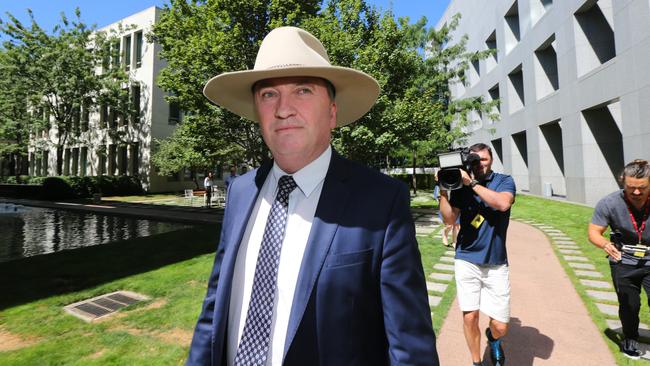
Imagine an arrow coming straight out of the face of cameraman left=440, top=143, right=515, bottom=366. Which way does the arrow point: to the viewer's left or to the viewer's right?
to the viewer's left

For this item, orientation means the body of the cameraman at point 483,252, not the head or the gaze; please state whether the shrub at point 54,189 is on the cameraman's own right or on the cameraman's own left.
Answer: on the cameraman's own right

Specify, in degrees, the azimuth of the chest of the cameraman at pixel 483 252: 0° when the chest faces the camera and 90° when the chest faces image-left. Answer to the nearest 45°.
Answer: approximately 45°

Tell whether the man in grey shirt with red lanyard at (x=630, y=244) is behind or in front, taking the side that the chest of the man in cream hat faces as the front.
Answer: behind

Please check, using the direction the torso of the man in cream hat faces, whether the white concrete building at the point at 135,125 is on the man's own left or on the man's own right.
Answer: on the man's own right

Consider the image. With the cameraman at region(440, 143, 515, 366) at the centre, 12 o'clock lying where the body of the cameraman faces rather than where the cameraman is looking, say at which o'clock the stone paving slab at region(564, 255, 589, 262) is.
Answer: The stone paving slab is roughly at 7 o'clock from the cameraman.

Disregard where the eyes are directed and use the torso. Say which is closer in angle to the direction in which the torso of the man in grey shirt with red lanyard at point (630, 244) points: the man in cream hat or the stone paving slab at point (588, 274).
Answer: the man in cream hat

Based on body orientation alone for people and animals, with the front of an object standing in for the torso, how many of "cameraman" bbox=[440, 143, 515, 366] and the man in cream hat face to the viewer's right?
0

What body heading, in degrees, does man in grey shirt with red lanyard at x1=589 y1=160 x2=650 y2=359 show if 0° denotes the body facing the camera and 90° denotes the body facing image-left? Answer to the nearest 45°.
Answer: approximately 0°

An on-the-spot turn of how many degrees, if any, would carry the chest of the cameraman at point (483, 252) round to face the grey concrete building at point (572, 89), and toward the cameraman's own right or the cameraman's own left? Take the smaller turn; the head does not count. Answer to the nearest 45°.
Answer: approximately 135° to the cameraman's own right
